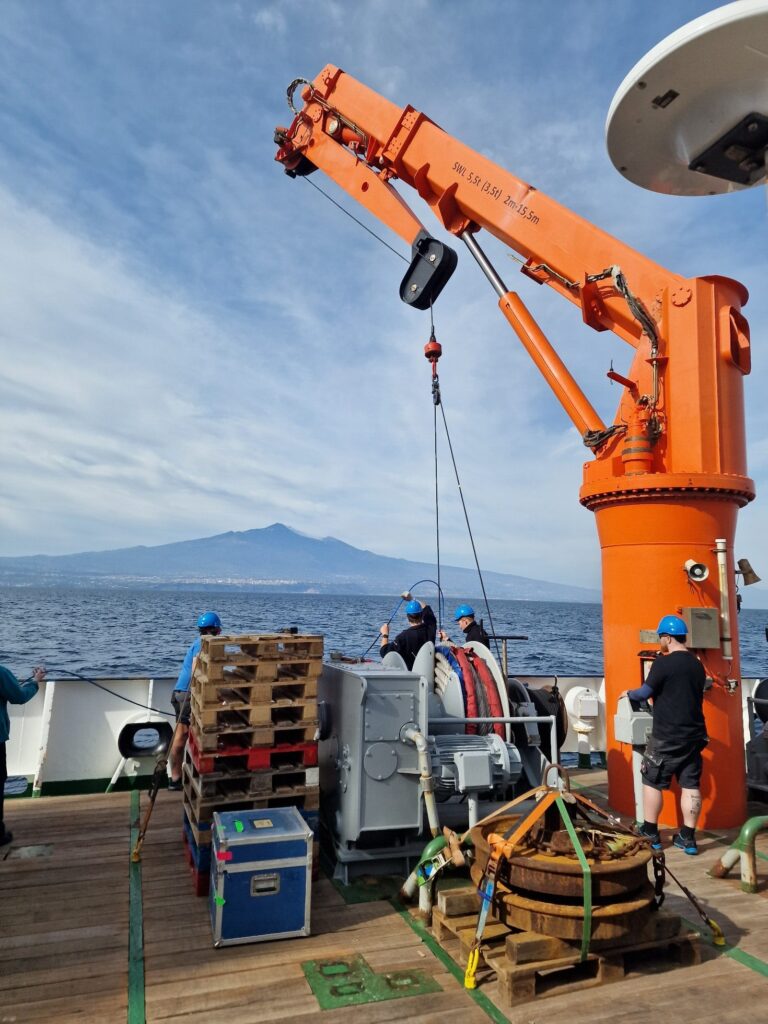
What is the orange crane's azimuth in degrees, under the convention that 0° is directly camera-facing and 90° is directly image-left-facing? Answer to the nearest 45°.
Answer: approximately 90°

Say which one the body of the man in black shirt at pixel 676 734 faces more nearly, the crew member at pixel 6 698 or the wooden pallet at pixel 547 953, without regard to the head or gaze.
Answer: the crew member

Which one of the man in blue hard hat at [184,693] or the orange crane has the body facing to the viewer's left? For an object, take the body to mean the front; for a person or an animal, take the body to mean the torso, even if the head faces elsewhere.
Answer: the orange crane

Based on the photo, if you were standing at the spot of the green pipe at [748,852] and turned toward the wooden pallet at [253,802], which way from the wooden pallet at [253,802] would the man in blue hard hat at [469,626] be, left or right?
right

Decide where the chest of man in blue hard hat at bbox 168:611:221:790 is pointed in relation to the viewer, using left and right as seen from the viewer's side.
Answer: facing to the right of the viewer

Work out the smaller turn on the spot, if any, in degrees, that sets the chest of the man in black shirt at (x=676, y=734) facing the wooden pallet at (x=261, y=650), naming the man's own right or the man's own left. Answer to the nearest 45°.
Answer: approximately 90° to the man's own left

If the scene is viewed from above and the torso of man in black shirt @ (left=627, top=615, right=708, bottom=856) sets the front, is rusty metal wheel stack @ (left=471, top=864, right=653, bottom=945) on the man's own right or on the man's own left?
on the man's own left

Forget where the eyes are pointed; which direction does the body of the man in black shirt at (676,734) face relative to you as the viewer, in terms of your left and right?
facing away from the viewer and to the left of the viewer

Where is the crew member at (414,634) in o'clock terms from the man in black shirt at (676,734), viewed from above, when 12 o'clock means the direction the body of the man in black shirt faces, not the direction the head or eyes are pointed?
The crew member is roughly at 11 o'clock from the man in black shirt.

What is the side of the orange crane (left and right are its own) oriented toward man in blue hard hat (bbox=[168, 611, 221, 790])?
front
